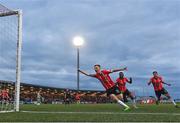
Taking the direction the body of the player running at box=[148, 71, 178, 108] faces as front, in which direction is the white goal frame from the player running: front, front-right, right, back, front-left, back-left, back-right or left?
front

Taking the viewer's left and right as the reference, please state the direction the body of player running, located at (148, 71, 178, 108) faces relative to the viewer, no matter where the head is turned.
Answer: facing the viewer and to the left of the viewer

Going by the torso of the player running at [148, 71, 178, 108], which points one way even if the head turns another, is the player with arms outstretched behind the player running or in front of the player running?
in front
